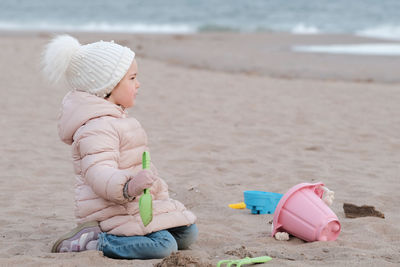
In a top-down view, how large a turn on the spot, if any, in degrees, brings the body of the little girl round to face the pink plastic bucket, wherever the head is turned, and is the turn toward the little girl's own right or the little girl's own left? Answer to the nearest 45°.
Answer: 0° — they already face it

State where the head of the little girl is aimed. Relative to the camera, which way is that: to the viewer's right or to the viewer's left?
to the viewer's right

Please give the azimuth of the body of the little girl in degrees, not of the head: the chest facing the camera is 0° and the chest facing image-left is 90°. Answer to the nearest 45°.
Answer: approximately 270°

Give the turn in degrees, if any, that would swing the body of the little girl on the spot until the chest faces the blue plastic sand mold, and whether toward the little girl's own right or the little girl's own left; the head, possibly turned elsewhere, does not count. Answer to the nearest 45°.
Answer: approximately 45° to the little girl's own left

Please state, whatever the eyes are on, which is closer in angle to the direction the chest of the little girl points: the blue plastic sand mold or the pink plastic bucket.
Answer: the pink plastic bucket

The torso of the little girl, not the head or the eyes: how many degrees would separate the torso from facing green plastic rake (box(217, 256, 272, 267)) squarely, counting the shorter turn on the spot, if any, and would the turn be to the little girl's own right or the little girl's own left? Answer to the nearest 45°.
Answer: approximately 45° to the little girl's own right

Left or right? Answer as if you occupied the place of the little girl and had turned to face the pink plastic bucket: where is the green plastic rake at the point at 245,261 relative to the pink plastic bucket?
right

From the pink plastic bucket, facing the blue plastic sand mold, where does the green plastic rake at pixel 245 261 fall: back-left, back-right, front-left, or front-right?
back-left
